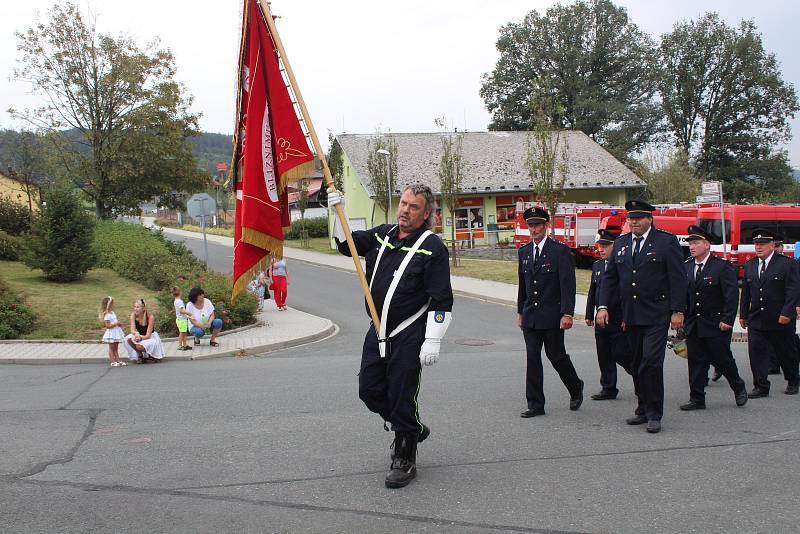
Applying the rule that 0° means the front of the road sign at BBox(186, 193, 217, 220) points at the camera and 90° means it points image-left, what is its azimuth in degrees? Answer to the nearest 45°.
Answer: approximately 180°

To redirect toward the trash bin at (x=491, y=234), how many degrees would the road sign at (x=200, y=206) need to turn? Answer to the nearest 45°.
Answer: approximately 45° to its right

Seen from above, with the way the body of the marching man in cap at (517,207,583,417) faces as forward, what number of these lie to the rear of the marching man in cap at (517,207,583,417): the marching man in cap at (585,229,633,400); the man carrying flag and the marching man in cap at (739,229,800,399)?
2

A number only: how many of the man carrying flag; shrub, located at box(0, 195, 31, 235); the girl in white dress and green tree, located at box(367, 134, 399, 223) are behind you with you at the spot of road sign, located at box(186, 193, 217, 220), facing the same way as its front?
2

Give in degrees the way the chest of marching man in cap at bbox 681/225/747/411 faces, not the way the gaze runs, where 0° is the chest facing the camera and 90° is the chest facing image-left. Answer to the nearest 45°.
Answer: approximately 45°

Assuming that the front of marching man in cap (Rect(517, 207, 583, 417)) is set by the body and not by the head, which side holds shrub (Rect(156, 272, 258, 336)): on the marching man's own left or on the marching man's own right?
on the marching man's own right

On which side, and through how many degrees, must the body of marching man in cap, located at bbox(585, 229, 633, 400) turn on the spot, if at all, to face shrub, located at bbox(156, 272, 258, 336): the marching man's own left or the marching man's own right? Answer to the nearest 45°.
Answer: approximately 90° to the marching man's own right

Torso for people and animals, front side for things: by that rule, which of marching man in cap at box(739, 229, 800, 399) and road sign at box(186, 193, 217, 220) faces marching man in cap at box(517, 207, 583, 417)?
marching man in cap at box(739, 229, 800, 399)

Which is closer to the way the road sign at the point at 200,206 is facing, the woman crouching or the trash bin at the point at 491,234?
the trash bin
